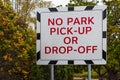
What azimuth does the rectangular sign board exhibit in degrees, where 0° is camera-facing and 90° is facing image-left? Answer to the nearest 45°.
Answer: approximately 0°
